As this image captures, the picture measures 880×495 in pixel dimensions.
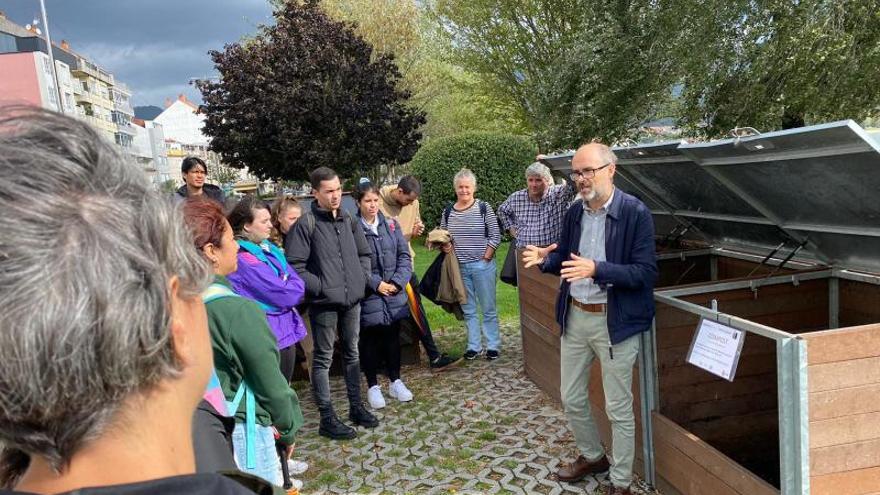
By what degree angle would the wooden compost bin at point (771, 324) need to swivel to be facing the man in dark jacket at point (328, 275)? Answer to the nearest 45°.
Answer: approximately 45° to its right

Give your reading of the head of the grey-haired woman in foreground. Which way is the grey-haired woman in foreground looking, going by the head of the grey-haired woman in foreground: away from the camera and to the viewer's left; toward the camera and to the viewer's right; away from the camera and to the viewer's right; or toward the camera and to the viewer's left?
away from the camera and to the viewer's right

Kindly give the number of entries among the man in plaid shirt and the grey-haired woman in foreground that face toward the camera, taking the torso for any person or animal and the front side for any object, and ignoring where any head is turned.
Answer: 1

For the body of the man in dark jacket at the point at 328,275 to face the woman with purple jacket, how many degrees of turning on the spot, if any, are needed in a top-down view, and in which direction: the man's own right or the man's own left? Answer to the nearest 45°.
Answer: approximately 90° to the man's own right

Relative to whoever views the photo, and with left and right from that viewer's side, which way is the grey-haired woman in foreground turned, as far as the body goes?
facing away from the viewer and to the right of the viewer
